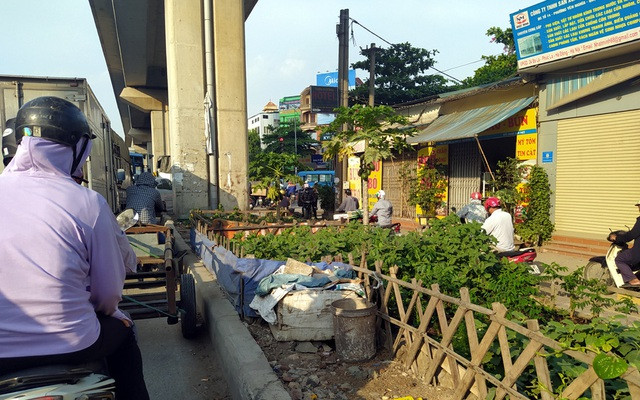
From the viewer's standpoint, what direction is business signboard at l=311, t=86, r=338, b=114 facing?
toward the camera

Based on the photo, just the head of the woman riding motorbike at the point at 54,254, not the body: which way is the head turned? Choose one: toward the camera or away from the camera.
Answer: away from the camera

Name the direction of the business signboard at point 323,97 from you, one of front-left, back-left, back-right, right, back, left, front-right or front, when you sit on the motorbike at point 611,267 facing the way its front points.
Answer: front-right

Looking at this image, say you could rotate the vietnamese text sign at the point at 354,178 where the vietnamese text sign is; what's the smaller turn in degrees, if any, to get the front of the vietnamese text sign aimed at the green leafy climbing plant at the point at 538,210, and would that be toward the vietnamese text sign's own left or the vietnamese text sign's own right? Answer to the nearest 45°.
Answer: approximately 45° to the vietnamese text sign's own left

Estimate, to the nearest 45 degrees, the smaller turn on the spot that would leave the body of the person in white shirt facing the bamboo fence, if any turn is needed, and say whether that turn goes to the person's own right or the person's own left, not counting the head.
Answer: approximately 135° to the person's own left

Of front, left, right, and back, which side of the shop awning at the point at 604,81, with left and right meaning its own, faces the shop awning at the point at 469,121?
right

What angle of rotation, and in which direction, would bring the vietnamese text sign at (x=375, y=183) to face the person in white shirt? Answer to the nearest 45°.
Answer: approximately 45° to its left

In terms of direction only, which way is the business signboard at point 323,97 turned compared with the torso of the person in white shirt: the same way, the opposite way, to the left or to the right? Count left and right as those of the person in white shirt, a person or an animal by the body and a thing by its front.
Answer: the opposite way

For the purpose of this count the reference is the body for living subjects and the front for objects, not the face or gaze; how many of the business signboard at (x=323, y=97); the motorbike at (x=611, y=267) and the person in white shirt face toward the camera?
1

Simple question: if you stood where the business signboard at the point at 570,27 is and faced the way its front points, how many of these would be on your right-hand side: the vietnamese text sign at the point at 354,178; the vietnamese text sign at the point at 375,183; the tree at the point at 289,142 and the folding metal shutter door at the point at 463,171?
4

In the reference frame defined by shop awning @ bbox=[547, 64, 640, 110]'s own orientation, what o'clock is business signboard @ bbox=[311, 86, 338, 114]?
The business signboard is roughly at 3 o'clock from the shop awning.

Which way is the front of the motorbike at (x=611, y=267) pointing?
to the viewer's left

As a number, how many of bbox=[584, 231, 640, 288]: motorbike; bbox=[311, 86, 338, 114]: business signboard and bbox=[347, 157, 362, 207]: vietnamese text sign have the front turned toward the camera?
2

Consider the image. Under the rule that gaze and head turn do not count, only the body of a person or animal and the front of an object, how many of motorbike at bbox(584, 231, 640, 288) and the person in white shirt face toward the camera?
0

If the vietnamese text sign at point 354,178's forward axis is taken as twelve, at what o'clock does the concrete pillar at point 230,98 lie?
The concrete pillar is roughly at 1 o'clock from the vietnamese text sign.

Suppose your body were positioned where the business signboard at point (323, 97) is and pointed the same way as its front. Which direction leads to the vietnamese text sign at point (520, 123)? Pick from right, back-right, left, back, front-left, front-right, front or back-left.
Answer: front

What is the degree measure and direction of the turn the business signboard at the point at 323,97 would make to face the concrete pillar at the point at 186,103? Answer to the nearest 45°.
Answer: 0° — it already faces it

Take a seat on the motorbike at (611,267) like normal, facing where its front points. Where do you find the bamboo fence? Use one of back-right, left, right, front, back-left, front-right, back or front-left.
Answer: left
